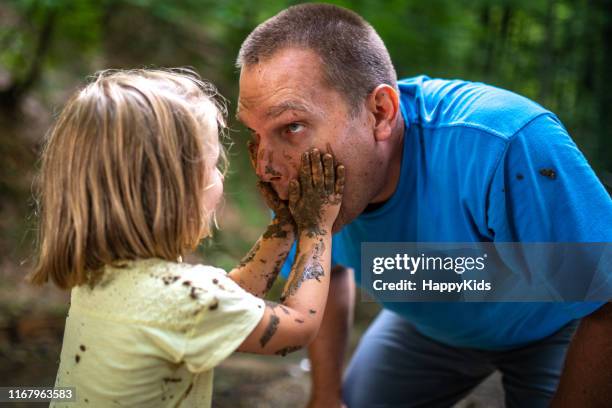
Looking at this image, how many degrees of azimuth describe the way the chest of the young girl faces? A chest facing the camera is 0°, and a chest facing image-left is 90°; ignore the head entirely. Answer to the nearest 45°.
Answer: approximately 225°

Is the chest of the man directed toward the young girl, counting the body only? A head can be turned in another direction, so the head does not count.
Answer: yes

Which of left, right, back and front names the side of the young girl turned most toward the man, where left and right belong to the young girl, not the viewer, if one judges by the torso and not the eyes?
front

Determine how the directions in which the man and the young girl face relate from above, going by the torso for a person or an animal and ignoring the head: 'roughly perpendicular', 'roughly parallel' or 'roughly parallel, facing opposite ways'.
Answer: roughly parallel, facing opposite ways

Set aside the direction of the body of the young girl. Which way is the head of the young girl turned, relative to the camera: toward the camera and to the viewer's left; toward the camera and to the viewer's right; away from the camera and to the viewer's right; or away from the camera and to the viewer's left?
away from the camera and to the viewer's right
